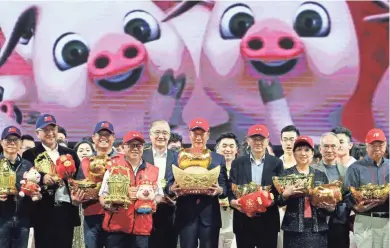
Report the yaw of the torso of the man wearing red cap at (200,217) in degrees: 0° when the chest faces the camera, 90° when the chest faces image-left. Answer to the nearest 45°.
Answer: approximately 0°

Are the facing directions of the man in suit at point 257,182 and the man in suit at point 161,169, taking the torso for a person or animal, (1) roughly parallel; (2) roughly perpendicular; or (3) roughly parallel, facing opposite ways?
roughly parallel

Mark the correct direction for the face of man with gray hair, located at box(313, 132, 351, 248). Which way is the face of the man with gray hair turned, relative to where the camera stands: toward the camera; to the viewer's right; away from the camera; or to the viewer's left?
toward the camera

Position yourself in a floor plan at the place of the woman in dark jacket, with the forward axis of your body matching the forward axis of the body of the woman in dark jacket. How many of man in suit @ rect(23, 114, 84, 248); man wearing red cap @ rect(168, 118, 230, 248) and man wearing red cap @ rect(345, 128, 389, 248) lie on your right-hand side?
2

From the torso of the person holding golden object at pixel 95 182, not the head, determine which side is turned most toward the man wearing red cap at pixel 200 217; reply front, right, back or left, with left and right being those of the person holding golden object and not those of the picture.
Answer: left

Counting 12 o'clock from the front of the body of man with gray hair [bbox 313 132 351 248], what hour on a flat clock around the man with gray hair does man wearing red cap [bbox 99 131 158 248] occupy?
The man wearing red cap is roughly at 2 o'clock from the man with gray hair.

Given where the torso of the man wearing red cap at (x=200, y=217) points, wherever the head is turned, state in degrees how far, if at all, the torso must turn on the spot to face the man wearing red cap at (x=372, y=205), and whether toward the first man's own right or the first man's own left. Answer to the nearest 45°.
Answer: approximately 90° to the first man's own left

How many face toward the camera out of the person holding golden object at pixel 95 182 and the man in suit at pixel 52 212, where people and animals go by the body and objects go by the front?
2

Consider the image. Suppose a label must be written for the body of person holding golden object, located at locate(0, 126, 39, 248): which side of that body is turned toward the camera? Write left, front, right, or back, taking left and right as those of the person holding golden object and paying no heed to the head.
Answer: front

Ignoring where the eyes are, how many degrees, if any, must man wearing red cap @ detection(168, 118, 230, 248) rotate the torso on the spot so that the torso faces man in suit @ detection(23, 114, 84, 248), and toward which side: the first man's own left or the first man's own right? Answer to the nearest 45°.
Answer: approximately 90° to the first man's own right

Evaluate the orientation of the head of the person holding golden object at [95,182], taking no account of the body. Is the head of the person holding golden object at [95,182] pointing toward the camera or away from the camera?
toward the camera

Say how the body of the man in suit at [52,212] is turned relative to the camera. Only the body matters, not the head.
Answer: toward the camera

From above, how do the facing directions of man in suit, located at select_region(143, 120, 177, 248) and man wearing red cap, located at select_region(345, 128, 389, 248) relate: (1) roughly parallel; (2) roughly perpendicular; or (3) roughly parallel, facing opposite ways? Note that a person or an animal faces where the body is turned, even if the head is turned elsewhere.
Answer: roughly parallel

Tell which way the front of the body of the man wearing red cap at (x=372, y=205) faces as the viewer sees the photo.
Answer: toward the camera
